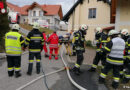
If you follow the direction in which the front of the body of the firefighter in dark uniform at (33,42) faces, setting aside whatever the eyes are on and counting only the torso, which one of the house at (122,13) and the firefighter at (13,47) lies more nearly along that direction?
the house

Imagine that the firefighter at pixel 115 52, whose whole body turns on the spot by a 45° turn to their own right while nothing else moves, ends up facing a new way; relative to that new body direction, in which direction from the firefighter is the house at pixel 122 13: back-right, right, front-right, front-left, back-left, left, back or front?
front

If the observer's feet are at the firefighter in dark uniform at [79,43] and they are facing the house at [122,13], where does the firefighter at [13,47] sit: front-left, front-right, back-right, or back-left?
back-left

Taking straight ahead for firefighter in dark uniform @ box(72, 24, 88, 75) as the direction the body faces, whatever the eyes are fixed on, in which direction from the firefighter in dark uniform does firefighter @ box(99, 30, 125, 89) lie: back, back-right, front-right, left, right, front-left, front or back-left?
front-right

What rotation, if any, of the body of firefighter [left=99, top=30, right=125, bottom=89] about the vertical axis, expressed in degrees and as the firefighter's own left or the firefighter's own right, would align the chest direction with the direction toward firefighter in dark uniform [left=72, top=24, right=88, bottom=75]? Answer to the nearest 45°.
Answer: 0° — they already face them

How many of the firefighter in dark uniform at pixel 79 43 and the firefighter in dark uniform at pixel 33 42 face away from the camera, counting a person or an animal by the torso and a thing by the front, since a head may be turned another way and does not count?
1

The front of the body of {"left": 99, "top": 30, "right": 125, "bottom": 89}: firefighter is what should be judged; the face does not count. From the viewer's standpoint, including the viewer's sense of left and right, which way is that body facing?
facing away from the viewer and to the left of the viewer
